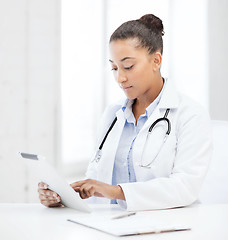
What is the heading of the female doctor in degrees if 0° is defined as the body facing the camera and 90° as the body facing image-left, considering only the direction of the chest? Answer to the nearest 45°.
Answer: approximately 45°
